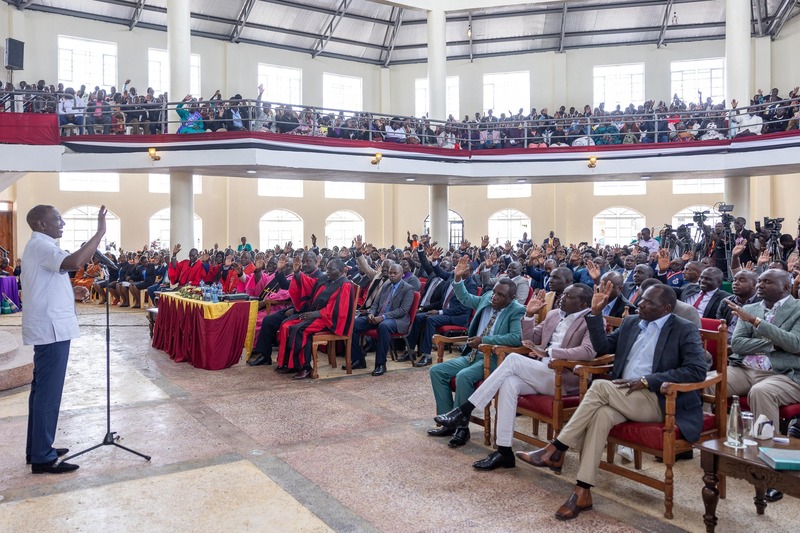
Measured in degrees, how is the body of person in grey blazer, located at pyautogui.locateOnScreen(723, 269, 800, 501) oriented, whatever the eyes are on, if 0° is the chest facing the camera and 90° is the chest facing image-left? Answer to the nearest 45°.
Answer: approximately 45°

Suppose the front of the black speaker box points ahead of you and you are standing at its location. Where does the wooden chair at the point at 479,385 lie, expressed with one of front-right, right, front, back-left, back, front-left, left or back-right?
front-right

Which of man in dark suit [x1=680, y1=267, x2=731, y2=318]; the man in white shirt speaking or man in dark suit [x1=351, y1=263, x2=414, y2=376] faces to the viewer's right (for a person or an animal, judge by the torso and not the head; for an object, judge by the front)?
the man in white shirt speaking

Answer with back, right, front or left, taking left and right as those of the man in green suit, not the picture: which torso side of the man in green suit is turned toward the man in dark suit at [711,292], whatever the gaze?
back

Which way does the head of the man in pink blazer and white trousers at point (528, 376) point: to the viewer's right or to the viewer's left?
to the viewer's left

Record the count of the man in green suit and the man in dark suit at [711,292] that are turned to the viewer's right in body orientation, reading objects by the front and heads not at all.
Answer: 0

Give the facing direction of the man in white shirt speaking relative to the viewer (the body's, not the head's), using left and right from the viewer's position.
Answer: facing to the right of the viewer

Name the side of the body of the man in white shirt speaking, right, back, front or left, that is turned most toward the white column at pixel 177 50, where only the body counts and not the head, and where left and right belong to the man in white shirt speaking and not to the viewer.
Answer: left
